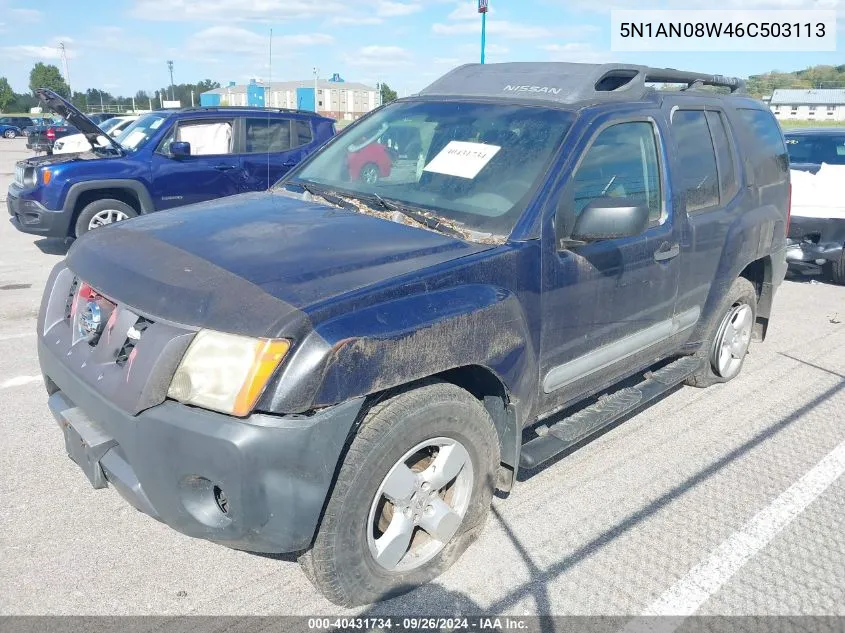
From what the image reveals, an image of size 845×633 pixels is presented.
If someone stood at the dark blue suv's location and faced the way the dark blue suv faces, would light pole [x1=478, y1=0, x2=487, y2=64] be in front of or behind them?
behind

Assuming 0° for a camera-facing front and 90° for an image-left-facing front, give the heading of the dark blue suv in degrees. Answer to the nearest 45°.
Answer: approximately 45°

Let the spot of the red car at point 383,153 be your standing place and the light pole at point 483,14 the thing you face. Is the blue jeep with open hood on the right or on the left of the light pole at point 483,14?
left

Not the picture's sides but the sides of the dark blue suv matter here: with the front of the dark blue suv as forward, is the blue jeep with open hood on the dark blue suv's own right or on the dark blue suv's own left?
on the dark blue suv's own right
